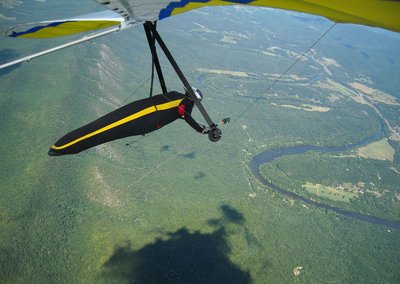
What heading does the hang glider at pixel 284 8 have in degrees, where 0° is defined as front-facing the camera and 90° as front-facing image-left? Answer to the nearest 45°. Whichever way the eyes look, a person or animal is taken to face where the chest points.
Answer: approximately 225°
